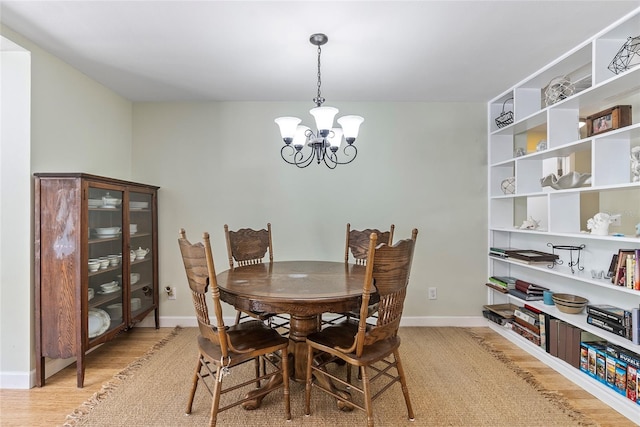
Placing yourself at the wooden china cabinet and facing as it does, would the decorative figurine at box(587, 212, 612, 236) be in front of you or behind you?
in front

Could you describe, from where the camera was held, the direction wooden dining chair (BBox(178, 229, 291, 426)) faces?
facing away from the viewer and to the right of the viewer

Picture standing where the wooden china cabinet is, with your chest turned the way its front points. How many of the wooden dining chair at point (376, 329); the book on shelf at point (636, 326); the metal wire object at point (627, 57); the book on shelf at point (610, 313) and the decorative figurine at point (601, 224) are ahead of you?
5

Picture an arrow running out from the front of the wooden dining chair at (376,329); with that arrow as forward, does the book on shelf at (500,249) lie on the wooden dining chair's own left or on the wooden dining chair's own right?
on the wooden dining chair's own right

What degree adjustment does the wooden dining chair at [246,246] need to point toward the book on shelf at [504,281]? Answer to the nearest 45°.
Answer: approximately 45° to its left

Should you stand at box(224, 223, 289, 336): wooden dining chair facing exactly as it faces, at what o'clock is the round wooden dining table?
The round wooden dining table is roughly at 1 o'clock from the wooden dining chair.

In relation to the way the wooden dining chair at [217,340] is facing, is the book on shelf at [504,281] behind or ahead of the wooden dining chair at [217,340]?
ahead

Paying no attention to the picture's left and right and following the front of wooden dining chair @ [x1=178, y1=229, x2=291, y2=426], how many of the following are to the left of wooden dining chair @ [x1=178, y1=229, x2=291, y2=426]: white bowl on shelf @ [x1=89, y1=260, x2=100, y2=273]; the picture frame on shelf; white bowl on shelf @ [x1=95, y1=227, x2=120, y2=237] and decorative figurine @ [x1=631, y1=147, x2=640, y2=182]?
2

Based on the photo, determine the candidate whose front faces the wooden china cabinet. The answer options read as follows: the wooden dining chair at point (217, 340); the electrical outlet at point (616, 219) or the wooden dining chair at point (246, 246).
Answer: the electrical outlet

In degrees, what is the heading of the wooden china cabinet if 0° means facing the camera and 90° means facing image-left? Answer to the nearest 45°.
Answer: approximately 315°

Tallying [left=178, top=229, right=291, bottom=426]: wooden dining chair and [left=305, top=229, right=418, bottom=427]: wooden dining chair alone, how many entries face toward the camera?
0

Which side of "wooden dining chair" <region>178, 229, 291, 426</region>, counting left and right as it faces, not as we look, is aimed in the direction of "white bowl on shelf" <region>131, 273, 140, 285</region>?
left

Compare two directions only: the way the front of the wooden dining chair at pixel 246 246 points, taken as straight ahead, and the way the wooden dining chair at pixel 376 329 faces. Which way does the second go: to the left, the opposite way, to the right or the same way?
the opposite way

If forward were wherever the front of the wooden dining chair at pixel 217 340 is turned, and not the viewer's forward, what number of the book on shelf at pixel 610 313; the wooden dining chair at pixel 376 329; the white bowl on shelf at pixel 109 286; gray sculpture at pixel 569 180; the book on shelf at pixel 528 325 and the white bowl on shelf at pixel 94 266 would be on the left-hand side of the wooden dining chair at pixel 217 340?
2

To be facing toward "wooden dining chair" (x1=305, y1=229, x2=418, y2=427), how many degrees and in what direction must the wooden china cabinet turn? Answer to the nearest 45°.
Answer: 0° — it already faces it

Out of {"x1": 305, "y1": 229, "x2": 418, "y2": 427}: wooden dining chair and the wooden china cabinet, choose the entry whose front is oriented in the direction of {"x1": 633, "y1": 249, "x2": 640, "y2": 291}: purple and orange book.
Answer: the wooden china cabinet

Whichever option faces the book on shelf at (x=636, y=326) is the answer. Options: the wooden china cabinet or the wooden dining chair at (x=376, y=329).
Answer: the wooden china cabinet
